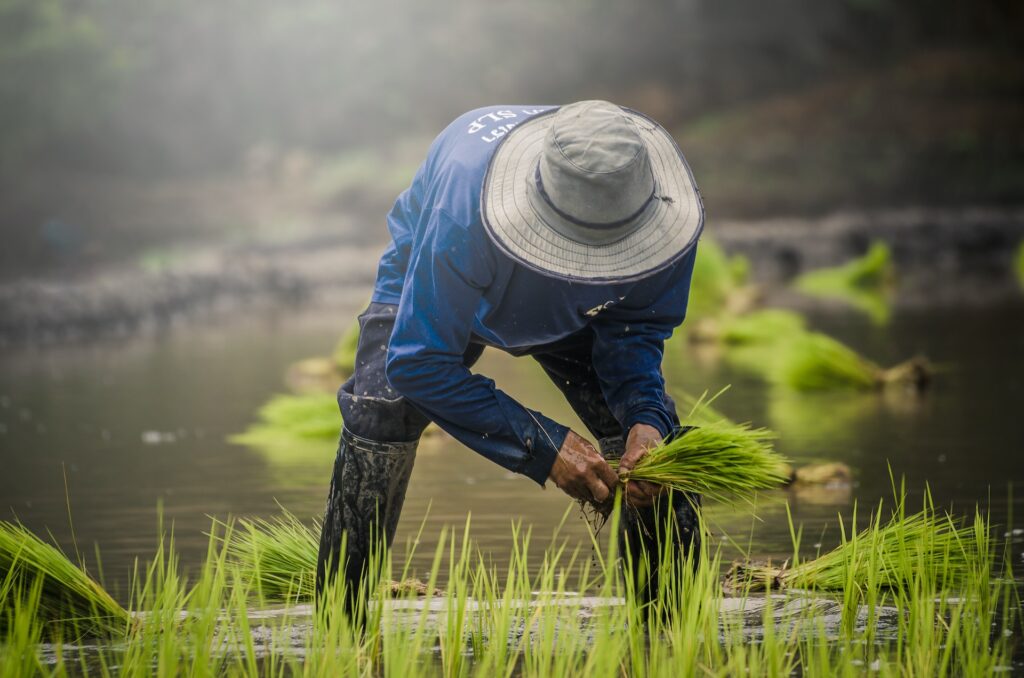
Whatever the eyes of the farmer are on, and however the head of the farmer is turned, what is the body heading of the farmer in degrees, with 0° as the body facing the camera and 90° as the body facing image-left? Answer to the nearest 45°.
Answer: approximately 315°

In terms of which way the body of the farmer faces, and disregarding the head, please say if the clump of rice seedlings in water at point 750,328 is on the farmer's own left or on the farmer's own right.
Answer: on the farmer's own left

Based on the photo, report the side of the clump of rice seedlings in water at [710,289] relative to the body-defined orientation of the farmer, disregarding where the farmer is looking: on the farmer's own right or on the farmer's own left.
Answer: on the farmer's own left

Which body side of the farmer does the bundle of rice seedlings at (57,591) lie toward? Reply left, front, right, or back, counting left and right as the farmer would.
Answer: right

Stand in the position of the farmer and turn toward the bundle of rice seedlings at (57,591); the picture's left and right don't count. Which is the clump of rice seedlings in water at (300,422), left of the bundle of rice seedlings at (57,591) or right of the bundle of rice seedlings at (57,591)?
right

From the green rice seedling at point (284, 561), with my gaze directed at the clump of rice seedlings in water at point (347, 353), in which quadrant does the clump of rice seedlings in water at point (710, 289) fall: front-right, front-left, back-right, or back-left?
front-right

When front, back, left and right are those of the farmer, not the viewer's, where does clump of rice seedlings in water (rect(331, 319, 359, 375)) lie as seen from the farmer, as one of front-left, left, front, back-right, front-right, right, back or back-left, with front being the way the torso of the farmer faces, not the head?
back-left

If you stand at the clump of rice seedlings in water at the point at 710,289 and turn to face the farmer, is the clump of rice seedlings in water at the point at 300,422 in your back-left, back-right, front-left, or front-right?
front-right

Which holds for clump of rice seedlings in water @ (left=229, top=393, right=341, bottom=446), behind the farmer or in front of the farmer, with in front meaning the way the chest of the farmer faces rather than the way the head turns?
behind
